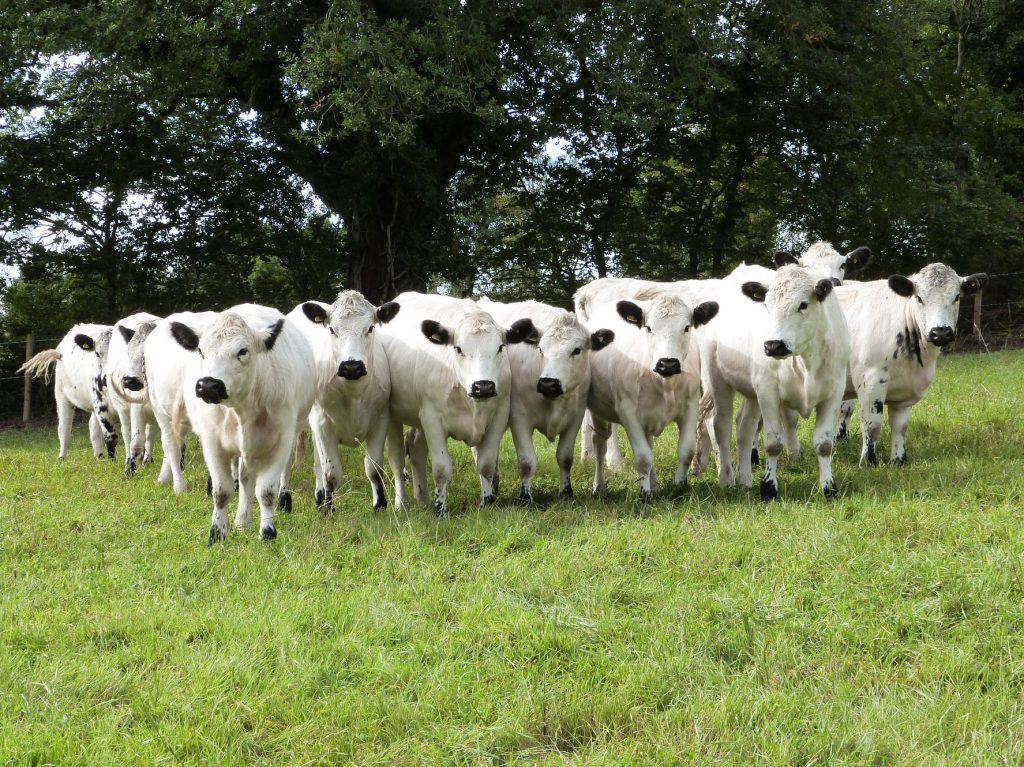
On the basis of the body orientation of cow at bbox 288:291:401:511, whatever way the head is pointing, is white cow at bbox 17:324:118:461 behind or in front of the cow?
behind

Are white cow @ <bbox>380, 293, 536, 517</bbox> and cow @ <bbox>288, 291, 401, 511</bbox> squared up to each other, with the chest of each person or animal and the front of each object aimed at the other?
no

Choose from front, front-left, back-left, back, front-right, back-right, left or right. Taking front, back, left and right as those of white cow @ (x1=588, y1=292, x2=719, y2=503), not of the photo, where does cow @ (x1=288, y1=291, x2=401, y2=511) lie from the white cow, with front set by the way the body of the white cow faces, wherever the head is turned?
back-right

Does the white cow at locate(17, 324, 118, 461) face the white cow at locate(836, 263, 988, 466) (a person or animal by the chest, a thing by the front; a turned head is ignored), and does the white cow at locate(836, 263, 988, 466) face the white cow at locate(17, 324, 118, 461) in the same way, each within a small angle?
no

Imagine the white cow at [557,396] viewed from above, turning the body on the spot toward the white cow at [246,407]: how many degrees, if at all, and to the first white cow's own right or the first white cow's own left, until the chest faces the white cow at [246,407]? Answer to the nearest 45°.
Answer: approximately 45° to the first white cow's own right

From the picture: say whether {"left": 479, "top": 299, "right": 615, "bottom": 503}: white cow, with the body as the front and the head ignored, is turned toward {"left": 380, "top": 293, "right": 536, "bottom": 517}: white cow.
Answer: no

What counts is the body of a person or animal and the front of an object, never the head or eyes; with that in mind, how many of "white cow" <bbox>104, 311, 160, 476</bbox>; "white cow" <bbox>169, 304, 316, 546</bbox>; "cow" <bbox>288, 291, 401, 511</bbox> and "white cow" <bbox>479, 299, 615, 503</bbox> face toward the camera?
4

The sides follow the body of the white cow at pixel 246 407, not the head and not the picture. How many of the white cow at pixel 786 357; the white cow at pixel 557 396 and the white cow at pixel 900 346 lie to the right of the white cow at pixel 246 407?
0

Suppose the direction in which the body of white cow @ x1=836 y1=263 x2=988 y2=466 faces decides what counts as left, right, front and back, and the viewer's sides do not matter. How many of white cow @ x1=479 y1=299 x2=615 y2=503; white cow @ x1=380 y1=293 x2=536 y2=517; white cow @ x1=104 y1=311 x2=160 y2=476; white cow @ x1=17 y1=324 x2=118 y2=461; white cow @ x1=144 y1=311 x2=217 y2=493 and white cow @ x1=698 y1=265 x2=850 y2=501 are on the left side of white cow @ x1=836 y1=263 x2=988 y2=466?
0

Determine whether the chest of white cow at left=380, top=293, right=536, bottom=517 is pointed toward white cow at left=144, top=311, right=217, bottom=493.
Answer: no

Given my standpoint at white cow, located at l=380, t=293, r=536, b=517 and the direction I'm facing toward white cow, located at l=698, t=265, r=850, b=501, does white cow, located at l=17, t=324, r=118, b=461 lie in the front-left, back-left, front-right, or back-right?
back-left

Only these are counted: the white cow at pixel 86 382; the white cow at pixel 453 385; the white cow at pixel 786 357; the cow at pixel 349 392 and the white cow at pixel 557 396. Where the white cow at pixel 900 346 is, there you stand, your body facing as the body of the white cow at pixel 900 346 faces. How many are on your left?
0

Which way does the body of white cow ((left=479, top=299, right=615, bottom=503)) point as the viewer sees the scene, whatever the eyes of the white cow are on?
toward the camera

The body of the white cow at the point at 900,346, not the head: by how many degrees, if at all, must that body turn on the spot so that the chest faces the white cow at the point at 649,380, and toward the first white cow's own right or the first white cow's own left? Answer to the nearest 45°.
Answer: approximately 90° to the first white cow's own right

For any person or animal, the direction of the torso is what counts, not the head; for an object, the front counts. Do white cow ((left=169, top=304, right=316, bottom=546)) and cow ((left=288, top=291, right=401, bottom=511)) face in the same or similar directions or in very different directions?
same or similar directions

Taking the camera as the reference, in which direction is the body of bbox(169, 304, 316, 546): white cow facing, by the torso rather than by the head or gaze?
toward the camera

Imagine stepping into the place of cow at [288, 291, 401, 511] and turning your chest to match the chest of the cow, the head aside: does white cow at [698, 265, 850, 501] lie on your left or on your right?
on your left
